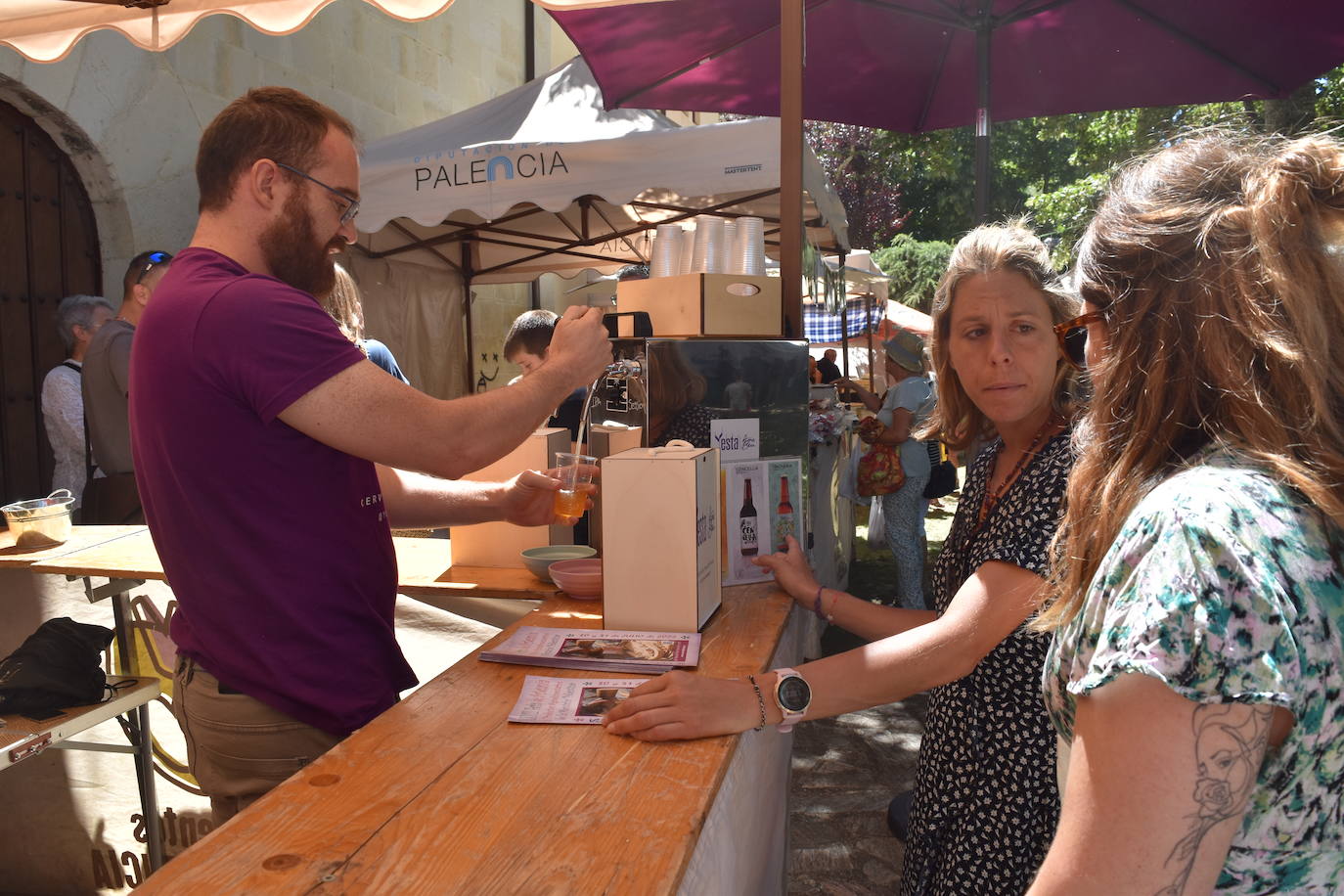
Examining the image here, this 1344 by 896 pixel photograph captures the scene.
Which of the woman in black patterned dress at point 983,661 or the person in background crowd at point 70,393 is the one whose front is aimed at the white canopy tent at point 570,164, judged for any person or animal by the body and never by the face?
the person in background crowd

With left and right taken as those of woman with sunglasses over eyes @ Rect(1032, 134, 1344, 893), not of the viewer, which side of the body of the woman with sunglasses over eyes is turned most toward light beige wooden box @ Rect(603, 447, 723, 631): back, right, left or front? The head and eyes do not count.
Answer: front

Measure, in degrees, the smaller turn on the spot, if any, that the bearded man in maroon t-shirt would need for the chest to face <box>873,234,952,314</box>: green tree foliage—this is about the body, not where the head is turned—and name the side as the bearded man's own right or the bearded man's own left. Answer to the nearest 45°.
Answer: approximately 45° to the bearded man's own left

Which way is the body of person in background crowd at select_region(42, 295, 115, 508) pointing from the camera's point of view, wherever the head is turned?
to the viewer's right

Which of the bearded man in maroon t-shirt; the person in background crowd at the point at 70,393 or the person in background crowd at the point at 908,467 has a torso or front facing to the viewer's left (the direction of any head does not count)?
the person in background crowd at the point at 908,467

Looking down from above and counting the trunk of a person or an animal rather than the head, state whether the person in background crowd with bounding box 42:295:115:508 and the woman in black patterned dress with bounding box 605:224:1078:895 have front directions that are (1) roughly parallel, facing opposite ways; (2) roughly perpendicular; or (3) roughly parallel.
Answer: roughly parallel, facing opposite ways

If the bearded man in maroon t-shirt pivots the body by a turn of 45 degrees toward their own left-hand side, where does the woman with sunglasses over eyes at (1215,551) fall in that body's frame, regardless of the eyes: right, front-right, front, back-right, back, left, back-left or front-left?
right

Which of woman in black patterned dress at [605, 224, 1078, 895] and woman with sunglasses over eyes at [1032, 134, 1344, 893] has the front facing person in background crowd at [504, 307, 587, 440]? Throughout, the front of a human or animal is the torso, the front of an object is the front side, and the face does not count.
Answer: woman with sunglasses over eyes at [1032, 134, 1344, 893]

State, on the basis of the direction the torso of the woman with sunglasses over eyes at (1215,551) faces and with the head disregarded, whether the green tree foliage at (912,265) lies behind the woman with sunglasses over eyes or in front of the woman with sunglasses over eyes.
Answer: in front

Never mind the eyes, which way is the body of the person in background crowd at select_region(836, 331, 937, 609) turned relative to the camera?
to the viewer's left

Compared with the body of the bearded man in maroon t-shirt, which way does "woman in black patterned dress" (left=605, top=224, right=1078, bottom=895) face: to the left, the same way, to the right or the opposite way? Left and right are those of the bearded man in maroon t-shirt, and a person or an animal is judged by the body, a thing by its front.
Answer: the opposite way

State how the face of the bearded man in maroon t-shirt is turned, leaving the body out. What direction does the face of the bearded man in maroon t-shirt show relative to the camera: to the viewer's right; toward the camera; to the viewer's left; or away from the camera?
to the viewer's right

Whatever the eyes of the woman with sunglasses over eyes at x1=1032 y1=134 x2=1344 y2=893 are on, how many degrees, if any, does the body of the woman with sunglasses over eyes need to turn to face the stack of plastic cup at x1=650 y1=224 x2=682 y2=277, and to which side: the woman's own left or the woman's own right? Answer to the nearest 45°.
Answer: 0° — they already face it

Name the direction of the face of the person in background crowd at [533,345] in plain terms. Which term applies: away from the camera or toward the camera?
toward the camera

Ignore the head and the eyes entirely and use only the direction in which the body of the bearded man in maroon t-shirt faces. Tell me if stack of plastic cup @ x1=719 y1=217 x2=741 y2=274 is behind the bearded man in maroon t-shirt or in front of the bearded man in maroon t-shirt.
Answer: in front

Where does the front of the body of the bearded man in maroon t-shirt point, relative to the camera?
to the viewer's right
